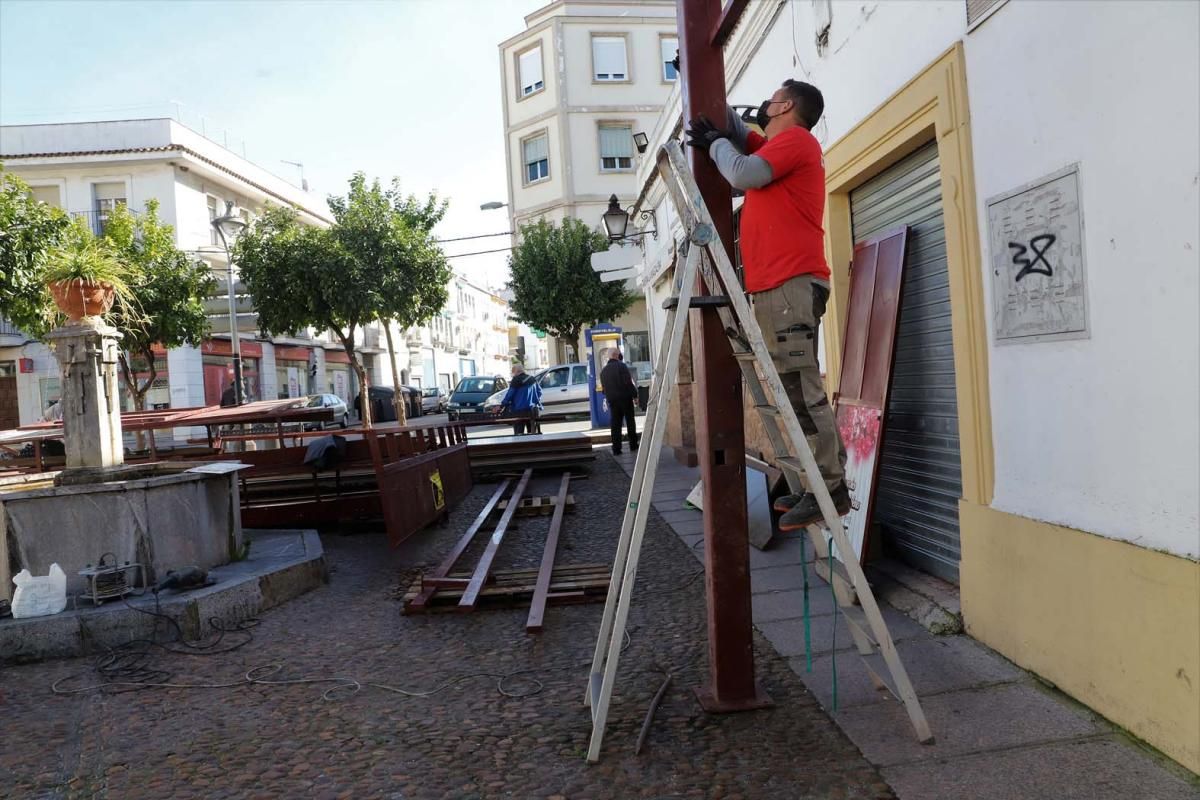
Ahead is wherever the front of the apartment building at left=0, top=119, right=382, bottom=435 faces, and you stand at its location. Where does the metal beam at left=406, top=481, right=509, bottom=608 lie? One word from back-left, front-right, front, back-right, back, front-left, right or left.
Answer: front-right

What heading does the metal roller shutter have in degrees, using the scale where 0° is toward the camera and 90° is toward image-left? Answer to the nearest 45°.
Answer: approximately 45°

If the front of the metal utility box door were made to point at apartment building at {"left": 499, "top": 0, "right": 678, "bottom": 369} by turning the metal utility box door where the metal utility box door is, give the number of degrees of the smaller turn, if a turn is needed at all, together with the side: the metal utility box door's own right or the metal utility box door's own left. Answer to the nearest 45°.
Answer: approximately 90° to the metal utility box door's own right

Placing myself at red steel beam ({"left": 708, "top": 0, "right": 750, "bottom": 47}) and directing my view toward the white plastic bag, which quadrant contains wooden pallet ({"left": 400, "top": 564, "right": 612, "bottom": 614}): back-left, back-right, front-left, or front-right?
front-right

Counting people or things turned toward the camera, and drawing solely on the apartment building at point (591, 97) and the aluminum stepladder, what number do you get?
1

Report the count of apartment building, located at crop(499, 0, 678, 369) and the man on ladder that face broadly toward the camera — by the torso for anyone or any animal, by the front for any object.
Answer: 1

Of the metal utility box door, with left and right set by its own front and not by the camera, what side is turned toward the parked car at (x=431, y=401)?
right

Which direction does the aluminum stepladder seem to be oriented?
to the viewer's right

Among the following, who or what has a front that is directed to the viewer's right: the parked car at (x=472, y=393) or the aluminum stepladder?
the aluminum stepladder

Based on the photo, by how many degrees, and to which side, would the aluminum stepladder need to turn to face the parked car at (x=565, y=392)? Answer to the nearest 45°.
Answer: approximately 90° to its left

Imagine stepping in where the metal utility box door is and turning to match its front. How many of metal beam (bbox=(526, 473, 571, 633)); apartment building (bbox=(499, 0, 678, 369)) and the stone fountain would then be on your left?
0

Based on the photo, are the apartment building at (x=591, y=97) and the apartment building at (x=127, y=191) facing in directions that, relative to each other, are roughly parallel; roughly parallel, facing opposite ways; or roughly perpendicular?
roughly perpendicular

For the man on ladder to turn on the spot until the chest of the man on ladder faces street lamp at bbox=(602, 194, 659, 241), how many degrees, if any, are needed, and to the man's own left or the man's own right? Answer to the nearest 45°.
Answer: approximately 90° to the man's own right

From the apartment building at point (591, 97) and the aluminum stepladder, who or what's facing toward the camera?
the apartment building

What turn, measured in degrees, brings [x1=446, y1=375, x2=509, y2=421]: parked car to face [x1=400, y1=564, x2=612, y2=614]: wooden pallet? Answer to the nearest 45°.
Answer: approximately 45° to its left

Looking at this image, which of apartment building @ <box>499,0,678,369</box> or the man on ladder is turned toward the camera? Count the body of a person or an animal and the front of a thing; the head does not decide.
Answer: the apartment building

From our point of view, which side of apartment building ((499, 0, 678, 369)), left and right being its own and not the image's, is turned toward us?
front

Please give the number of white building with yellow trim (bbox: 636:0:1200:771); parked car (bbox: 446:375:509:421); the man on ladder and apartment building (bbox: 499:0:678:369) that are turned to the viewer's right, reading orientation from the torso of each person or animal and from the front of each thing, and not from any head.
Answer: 0

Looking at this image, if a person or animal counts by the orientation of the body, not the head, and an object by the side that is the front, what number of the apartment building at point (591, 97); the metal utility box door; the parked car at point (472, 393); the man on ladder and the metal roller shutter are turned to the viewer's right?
0

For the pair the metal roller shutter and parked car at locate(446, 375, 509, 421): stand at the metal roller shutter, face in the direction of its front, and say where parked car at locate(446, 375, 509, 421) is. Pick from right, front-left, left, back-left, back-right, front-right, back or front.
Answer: right
